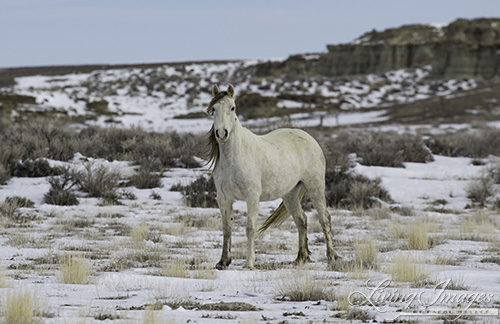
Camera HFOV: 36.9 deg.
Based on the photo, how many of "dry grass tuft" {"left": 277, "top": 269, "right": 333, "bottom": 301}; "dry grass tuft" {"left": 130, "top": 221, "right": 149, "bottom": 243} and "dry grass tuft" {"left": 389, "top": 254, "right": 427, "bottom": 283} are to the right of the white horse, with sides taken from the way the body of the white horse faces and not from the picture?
1

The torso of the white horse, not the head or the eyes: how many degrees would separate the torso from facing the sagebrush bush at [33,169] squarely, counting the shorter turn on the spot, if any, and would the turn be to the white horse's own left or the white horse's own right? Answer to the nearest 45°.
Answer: approximately 90° to the white horse's own right

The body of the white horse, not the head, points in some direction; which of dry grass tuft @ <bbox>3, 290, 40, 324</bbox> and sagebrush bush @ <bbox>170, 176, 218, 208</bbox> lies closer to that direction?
the dry grass tuft

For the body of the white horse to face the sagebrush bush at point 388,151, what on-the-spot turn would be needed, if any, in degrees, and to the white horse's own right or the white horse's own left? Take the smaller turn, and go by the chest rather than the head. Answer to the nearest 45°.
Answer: approximately 135° to the white horse's own right

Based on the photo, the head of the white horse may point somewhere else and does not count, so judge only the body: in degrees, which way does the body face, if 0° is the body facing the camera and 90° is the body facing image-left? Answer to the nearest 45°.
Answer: approximately 45°

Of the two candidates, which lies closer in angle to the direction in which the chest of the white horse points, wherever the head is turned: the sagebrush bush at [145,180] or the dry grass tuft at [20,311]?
the dry grass tuft

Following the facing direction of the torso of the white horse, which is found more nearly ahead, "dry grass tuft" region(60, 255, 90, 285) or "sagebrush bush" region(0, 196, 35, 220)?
the dry grass tuft

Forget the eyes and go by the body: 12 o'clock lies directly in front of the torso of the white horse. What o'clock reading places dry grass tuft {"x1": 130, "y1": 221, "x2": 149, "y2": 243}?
The dry grass tuft is roughly at 3 o'clock from the white horse.

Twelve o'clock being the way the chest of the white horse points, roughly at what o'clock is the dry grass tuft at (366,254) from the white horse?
The dry grass tuft is roughly at 7 o'clock from the white horse.

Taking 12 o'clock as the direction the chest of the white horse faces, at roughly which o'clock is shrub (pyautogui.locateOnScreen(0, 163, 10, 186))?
The shrub is roughly at 3 o'clock from the white horse.

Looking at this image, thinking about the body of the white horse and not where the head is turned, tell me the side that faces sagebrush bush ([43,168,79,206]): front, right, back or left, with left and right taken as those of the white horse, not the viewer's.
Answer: right

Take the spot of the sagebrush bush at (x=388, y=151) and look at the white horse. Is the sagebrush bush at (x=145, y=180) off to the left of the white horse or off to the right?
right

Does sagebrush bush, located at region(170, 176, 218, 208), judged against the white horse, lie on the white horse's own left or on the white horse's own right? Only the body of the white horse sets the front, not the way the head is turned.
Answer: on the white horse's own right

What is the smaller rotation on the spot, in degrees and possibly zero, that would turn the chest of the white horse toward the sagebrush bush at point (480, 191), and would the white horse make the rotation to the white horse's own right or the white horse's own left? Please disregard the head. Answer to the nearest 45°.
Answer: approximately 180°

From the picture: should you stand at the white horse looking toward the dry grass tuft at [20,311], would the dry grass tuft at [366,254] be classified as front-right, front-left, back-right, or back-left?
back-left

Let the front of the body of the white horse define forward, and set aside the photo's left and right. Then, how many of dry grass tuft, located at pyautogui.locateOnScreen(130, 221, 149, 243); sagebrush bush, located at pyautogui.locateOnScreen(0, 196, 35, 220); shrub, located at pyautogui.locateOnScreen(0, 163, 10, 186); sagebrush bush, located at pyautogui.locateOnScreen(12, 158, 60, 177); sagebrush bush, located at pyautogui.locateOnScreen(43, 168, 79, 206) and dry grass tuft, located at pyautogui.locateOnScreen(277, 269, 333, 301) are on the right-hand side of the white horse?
5
